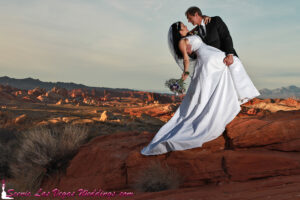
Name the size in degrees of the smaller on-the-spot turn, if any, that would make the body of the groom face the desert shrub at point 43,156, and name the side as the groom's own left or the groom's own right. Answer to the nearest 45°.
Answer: approximately 45° to the groom's own right

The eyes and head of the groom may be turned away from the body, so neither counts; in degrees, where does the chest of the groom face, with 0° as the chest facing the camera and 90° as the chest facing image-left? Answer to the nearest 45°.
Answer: approximately 45°
